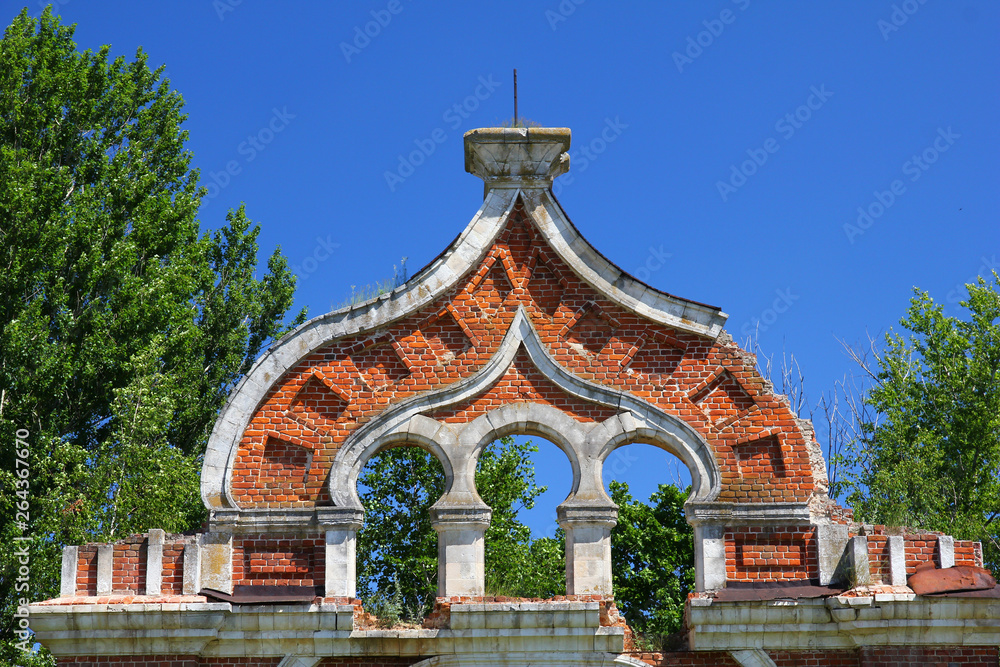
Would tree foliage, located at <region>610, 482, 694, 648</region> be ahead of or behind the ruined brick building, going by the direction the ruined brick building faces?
behind

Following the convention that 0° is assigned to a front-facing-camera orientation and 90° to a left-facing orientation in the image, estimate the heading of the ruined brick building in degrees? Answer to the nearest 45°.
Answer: approximately 0°

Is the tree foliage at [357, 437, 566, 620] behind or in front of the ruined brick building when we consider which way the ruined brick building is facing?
behind

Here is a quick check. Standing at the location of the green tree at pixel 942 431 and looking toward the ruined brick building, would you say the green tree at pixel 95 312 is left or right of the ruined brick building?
right
